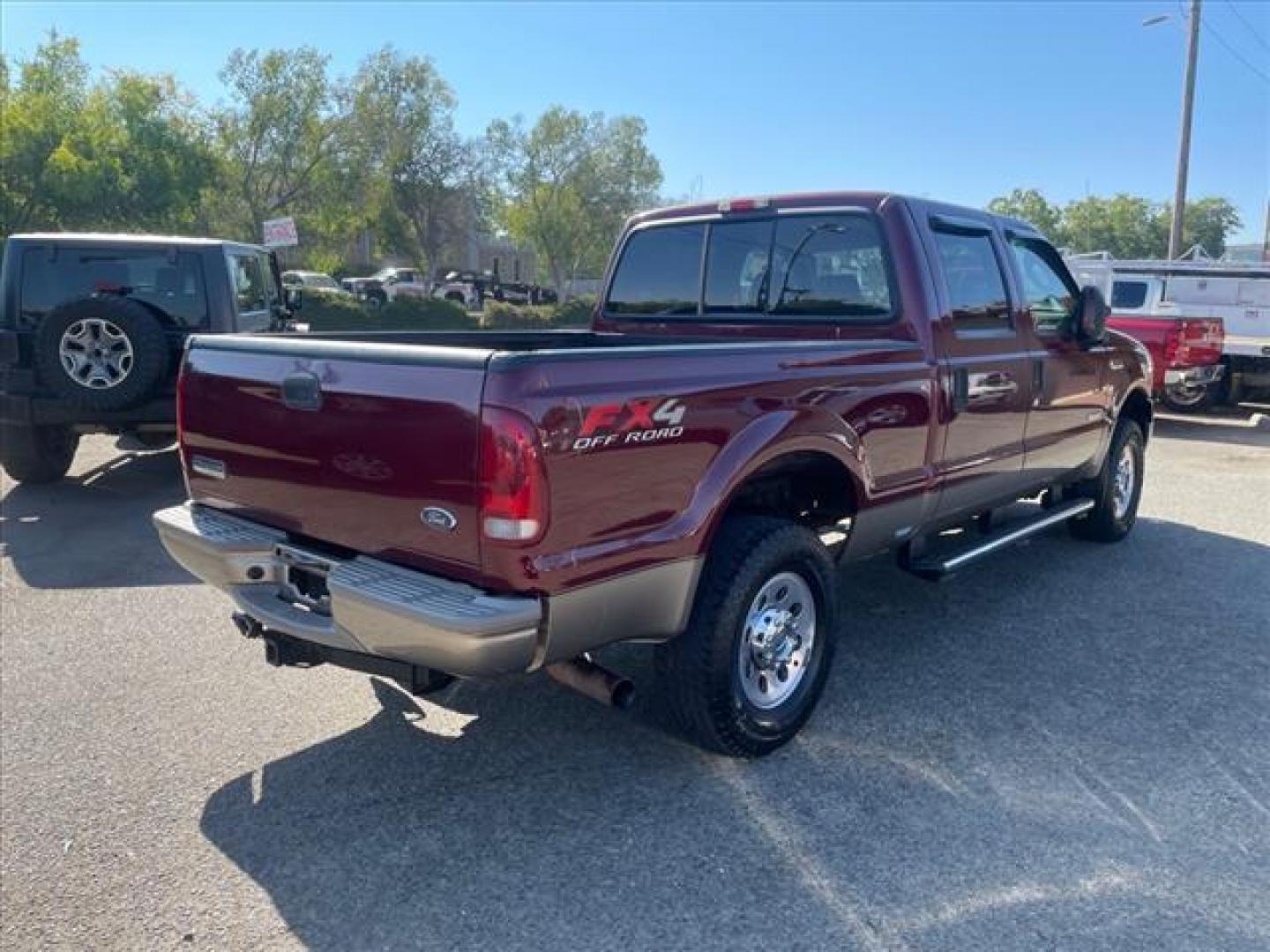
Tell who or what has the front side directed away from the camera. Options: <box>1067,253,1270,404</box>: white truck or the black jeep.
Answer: the black jeep

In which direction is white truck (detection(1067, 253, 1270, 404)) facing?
to the viewer's left

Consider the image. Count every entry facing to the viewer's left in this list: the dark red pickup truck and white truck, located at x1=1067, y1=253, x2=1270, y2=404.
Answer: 1

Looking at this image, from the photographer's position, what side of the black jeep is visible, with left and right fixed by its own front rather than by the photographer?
back

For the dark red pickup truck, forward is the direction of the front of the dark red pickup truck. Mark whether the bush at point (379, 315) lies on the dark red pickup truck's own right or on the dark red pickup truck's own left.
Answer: on the dark red pickup truck's own left

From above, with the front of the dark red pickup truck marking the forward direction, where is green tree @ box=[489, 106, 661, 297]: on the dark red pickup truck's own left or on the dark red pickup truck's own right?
on the dark red pickup truck's own left

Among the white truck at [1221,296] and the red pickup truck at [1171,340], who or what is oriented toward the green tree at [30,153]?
the white truck

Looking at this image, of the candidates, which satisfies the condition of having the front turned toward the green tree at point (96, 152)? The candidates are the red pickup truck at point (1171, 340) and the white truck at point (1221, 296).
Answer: the white truck
